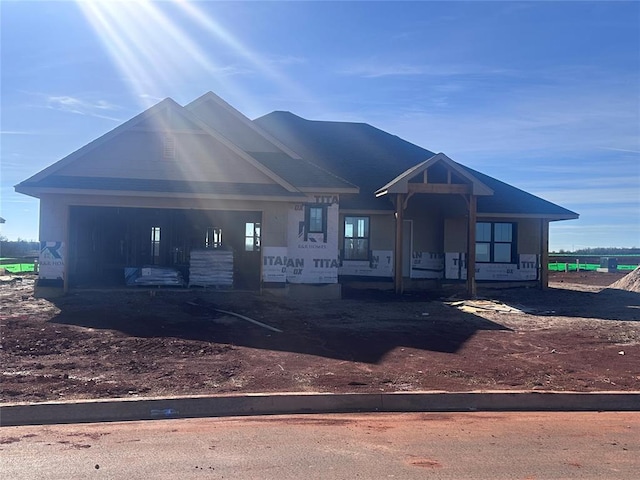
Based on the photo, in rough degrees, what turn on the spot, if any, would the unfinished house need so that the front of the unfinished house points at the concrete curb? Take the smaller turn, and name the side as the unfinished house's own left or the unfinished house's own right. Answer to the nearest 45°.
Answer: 0° — it already faces it

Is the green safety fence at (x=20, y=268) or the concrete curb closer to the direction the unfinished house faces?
the concrete curb

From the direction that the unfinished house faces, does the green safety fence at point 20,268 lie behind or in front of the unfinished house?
behind

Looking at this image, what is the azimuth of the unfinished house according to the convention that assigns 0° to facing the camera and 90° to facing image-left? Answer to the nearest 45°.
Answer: approximately 0°
